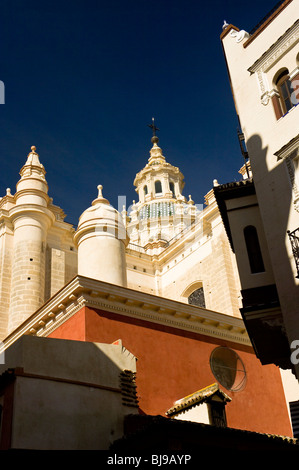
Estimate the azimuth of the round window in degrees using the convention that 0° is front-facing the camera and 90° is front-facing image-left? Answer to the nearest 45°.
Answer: approximately 315°
